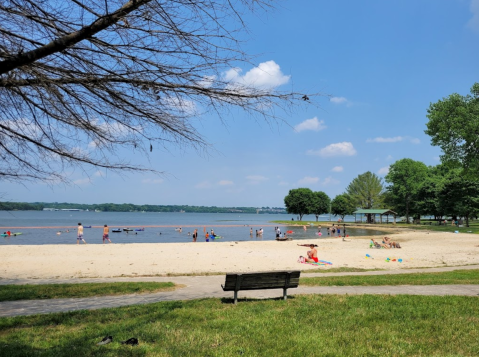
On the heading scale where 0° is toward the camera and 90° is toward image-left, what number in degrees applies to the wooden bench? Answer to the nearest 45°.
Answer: approximately 180°

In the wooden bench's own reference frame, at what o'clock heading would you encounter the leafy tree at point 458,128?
The leafy tree is roughly at 1 o'clock from the wooden bench.
